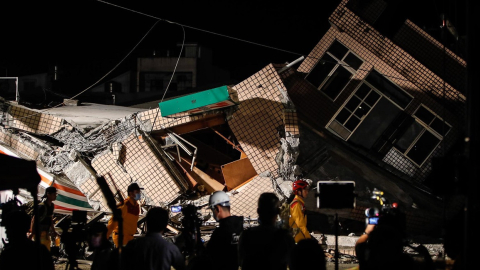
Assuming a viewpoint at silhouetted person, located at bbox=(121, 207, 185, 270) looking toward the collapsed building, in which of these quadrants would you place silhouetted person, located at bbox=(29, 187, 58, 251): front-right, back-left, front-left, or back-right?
front-left

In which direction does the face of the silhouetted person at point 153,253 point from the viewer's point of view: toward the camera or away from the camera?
away from the camera

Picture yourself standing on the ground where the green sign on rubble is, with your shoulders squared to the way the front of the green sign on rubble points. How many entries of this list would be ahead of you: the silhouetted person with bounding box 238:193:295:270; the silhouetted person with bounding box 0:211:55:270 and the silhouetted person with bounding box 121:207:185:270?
3

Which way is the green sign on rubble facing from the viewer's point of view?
toward the camera

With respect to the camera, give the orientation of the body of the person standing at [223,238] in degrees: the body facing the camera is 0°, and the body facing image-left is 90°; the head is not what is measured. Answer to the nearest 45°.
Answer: approximately 135°

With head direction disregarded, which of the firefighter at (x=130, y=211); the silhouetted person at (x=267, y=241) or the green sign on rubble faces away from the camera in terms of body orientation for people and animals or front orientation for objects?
the silhouetted person

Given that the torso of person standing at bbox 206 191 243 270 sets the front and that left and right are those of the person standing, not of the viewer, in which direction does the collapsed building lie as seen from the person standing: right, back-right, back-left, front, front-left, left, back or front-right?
front-right

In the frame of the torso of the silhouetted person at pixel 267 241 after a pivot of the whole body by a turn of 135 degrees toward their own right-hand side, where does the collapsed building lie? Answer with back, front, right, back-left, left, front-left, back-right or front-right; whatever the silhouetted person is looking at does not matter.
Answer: back-left

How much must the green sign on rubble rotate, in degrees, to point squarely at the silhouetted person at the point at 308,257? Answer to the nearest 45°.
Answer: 0° — it already faces them

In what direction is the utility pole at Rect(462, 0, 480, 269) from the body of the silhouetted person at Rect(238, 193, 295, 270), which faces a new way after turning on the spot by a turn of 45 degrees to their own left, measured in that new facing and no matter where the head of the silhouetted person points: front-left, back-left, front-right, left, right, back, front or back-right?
back-right

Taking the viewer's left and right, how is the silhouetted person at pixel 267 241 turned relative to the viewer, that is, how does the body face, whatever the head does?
facing away from the viewer

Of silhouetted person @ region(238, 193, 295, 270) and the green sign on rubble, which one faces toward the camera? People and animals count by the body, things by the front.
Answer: the green sign on rubble

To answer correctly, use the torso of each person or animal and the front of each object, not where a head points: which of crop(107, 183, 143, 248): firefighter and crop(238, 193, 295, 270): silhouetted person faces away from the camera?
the silhouetted person

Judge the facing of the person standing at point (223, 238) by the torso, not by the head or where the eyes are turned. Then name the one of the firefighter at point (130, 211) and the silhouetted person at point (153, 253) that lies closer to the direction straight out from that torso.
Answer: the firefighter

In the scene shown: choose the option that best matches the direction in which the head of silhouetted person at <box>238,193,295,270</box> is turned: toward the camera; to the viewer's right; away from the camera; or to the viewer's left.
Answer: away from the camera
